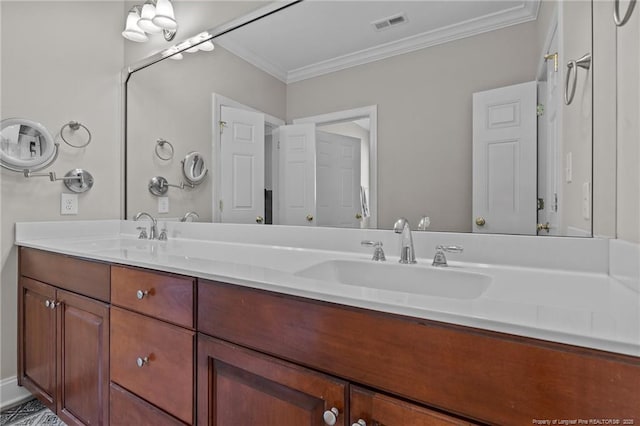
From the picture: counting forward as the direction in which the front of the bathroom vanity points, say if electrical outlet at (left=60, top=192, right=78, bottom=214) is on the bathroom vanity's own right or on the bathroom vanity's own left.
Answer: on the bathroom vanity's own right

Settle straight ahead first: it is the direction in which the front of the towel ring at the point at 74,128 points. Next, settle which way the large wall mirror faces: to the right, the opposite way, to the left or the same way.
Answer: to the right

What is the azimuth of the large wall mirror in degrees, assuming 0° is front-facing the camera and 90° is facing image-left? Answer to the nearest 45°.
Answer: approximately 45°

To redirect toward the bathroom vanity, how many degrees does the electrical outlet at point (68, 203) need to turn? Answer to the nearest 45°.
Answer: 0° — it already faces it

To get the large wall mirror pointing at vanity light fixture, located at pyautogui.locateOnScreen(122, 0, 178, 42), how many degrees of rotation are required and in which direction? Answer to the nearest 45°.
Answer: approximately 90° to its right
